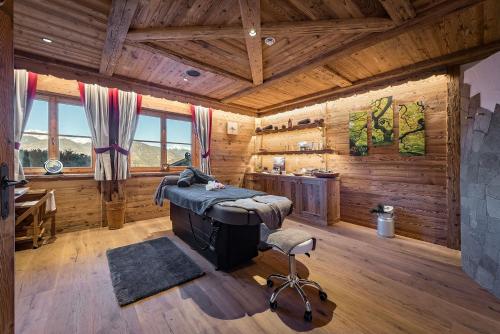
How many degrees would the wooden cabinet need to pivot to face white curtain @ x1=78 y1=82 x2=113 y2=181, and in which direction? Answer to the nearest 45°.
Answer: approximately 45° to its right

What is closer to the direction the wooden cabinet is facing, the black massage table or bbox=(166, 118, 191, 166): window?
the black massage table

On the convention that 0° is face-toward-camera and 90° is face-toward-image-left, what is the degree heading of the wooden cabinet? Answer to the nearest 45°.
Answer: approximately 45°

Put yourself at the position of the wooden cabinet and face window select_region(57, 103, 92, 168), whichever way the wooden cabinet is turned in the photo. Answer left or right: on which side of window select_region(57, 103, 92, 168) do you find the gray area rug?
left

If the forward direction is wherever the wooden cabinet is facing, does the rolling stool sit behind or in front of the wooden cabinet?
in front

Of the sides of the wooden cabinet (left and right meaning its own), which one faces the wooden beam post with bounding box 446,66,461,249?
left

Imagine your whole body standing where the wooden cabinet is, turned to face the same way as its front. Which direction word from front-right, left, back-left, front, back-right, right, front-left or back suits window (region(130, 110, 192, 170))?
front-right

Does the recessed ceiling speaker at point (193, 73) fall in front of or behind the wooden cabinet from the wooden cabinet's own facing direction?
in front

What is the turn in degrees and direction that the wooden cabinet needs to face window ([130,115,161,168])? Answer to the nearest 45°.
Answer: approximately 45° to its right
